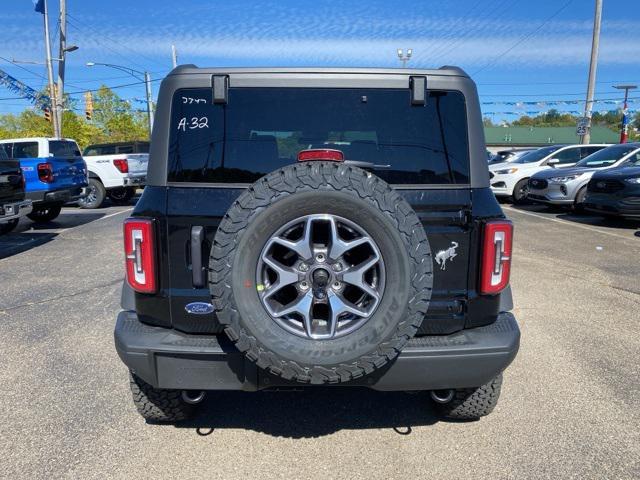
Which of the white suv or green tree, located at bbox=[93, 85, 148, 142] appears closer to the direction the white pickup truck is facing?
the green tree

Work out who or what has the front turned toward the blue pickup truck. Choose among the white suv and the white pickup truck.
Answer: the white suv

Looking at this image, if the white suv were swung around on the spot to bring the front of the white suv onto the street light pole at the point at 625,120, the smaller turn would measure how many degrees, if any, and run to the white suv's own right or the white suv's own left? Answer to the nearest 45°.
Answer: approximately 135° to the white suv's own right

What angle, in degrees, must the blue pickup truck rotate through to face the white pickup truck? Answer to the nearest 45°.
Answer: approximately 90° to its right

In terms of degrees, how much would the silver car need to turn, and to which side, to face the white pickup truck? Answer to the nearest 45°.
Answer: approximately 45° to its right

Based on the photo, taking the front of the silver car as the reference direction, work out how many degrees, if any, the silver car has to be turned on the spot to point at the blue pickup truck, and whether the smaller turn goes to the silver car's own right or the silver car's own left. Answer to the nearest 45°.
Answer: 0° — it already faces it

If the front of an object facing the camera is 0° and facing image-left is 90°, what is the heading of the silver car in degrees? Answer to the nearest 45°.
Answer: approximately 45°

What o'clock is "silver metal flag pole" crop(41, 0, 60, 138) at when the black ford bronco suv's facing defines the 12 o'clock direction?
The silver metal flag pole is roughly at 11 o'clock from the black ford bronco suv.

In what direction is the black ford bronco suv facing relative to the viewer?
away from the camera
